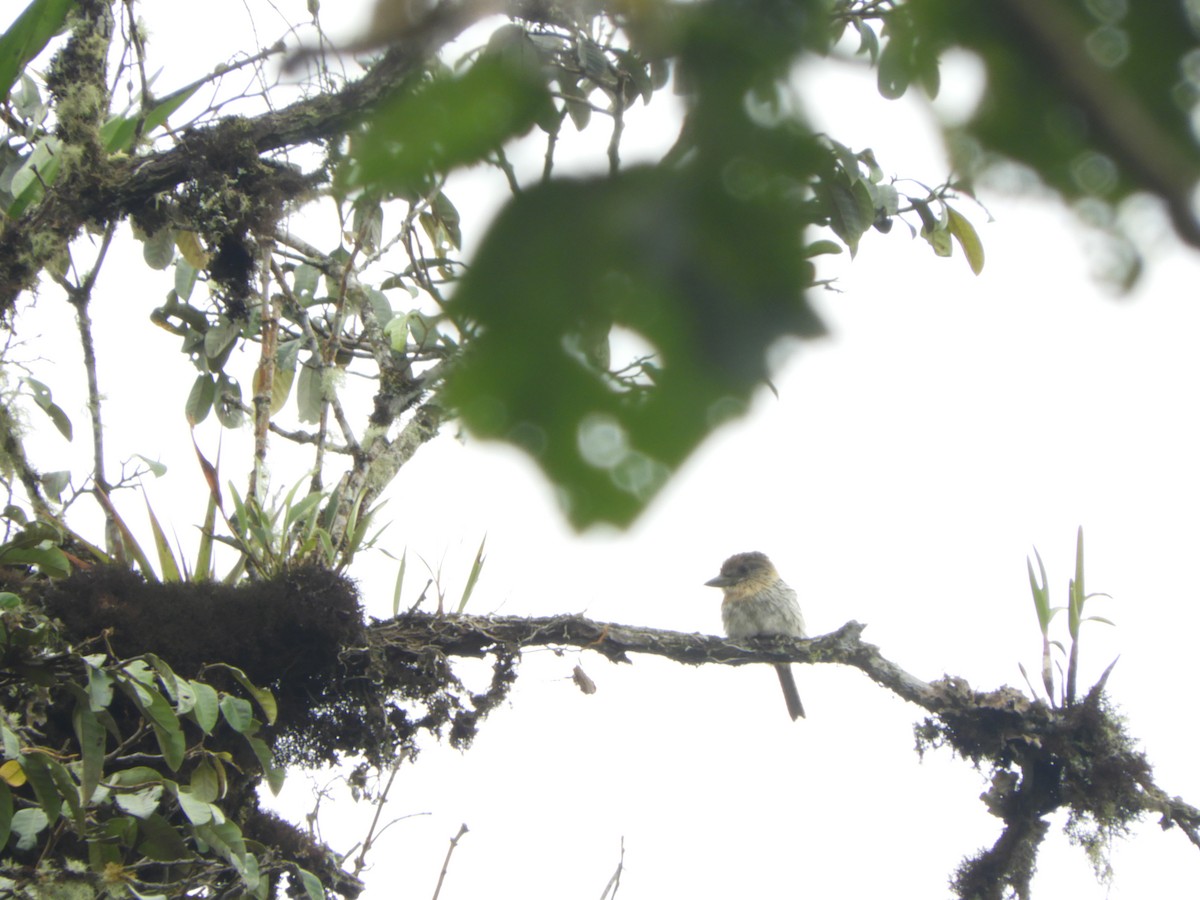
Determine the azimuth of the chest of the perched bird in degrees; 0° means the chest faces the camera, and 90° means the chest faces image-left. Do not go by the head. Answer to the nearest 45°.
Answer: approximately 45°

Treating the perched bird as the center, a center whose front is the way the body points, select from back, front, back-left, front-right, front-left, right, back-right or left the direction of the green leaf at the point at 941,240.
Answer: front-left

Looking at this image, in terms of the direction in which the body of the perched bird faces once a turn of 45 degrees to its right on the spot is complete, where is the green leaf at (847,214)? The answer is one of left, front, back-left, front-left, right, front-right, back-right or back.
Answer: left

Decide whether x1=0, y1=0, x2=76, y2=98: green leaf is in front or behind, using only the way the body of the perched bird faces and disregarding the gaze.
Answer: in front

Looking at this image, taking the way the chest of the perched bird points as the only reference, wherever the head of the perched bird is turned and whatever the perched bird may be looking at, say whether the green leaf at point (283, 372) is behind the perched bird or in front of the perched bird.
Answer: in front

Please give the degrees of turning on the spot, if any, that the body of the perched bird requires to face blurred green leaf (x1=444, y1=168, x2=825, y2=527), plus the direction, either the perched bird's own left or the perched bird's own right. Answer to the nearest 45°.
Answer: approximately 45° to the perched bird's own left
